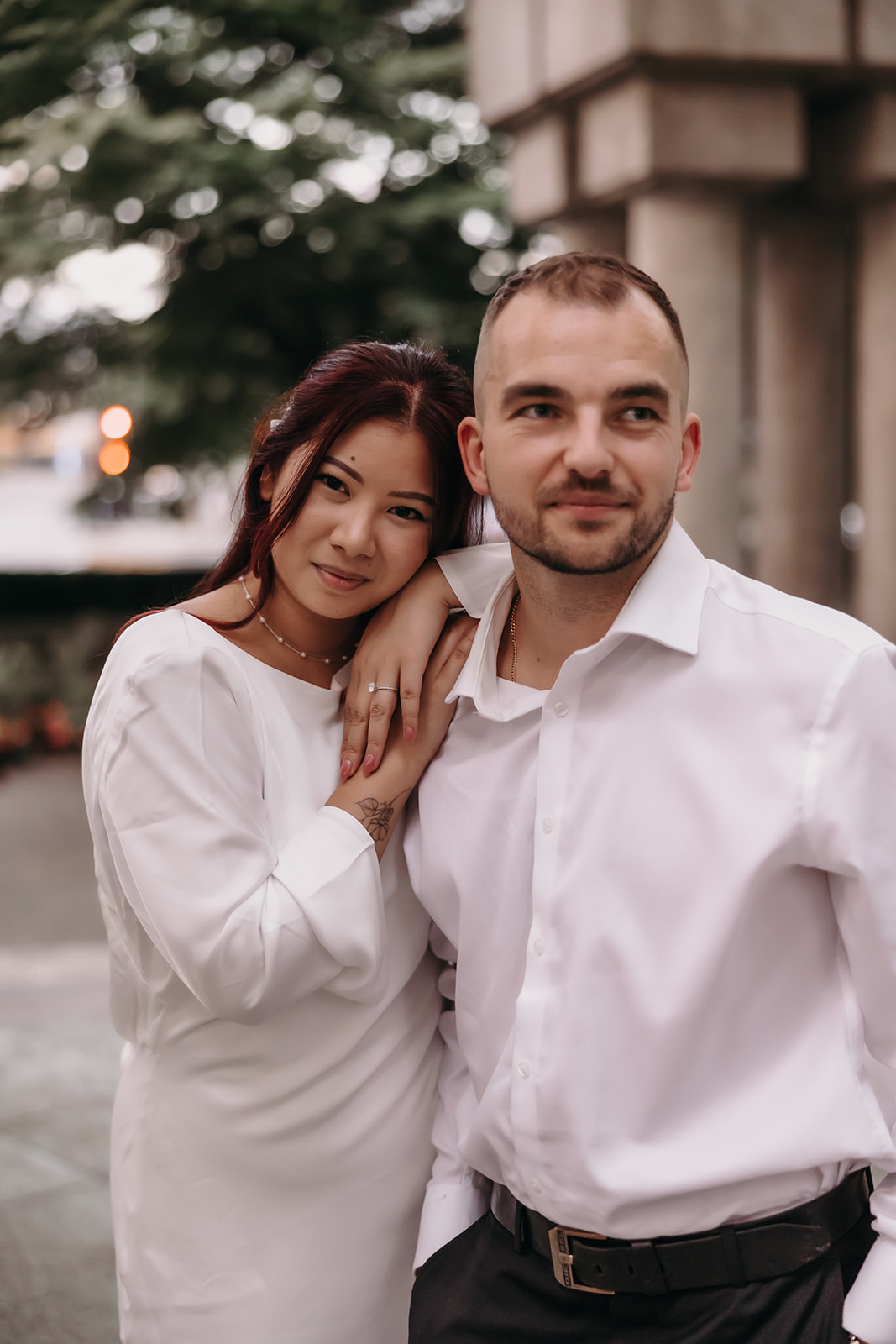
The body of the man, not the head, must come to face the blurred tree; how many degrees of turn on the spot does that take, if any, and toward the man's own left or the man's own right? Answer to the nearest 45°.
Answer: approximately 135° to the man's own right

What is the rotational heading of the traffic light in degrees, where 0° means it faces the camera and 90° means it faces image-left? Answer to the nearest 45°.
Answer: approximately 0°

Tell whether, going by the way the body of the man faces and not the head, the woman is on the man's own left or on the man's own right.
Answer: on the man's own right

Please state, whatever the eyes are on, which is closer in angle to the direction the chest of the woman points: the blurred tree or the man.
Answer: the man

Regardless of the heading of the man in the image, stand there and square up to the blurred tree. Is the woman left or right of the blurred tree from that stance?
left

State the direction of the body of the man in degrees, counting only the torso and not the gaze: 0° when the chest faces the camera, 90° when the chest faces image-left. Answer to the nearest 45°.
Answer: approximately 45°

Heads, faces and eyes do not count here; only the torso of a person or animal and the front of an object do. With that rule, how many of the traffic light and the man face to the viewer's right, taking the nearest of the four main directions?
0

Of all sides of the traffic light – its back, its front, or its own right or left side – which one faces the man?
front

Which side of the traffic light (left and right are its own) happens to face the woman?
front

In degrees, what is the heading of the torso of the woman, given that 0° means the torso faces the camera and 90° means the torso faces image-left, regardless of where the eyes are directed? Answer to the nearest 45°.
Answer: approximately 315°
